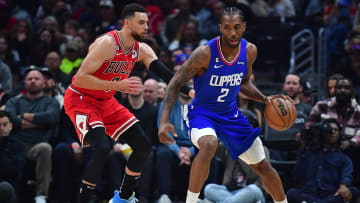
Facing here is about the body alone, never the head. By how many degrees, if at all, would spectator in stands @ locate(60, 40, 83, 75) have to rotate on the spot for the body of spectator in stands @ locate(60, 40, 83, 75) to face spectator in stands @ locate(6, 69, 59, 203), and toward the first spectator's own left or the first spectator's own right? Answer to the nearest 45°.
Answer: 0° — they already face them

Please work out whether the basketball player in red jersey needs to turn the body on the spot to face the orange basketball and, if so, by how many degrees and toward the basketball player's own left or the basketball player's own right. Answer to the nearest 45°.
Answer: approximately 45° to the basketball player's own left

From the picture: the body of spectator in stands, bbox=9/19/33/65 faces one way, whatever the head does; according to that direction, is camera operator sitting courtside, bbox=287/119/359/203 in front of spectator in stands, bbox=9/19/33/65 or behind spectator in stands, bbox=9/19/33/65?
in front

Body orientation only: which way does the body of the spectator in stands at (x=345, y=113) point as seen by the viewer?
toward the camera

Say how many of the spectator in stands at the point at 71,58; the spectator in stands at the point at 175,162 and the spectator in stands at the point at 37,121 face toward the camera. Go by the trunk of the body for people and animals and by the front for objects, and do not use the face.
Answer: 3

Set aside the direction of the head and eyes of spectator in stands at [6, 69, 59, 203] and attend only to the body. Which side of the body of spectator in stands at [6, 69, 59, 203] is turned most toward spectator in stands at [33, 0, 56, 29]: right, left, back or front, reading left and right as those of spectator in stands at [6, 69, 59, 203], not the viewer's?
back

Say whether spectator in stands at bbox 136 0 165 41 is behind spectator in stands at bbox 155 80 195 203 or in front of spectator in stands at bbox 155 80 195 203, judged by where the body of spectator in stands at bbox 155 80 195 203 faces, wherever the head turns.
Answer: behind

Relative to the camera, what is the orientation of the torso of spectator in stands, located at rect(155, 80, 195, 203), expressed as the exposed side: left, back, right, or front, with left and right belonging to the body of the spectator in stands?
front

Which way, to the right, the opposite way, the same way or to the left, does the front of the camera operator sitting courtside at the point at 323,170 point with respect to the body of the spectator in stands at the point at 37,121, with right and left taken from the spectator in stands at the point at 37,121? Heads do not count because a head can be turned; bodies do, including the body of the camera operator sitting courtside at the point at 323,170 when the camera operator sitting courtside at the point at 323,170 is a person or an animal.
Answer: the same way

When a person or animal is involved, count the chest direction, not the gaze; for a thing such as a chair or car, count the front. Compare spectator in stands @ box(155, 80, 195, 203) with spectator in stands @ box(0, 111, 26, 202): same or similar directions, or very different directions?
same or similar directions

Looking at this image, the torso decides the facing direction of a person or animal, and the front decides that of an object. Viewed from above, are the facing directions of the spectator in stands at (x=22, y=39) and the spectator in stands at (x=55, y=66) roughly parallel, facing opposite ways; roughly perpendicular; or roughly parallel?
roughly parallel

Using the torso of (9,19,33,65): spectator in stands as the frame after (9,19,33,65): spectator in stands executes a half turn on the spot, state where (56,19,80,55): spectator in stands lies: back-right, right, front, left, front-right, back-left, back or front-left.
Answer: right

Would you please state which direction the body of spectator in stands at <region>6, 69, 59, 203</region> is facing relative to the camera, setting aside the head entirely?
toward the camera

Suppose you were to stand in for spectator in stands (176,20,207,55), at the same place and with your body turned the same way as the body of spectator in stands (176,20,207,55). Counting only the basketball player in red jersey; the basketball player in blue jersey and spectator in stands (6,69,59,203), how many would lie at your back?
0

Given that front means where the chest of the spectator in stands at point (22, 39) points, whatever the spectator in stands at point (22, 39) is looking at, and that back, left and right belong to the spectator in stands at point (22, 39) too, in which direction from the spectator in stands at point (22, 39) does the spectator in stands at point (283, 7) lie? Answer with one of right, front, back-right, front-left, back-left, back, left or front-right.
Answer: left

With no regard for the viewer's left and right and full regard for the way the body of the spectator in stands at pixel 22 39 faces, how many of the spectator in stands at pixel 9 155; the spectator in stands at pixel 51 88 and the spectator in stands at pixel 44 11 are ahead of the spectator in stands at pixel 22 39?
2

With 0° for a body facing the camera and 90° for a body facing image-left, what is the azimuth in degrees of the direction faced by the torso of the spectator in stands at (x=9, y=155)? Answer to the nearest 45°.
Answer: approximately 0°

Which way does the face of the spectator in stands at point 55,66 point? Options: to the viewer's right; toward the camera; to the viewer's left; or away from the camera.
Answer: toward the camera

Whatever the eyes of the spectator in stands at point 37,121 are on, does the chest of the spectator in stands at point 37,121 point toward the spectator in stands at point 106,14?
no

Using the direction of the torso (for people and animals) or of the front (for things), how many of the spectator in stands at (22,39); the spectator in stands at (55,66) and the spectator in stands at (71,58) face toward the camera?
3

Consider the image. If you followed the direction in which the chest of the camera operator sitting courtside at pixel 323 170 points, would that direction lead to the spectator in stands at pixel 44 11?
no
